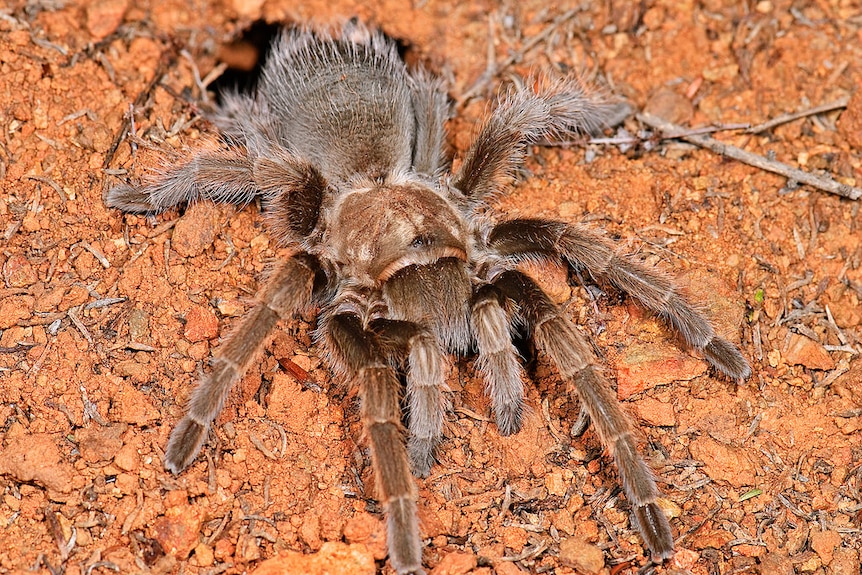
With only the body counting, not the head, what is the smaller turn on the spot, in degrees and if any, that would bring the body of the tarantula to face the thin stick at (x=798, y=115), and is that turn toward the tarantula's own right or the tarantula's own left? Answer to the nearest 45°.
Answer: approximately 90° to the tarantula's own left

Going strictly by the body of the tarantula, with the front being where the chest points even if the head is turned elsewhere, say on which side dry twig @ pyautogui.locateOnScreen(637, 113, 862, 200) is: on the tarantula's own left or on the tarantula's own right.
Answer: on the tarantula's own left

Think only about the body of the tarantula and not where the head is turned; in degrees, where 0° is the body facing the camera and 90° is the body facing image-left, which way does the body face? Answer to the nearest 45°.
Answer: approximately 0°
